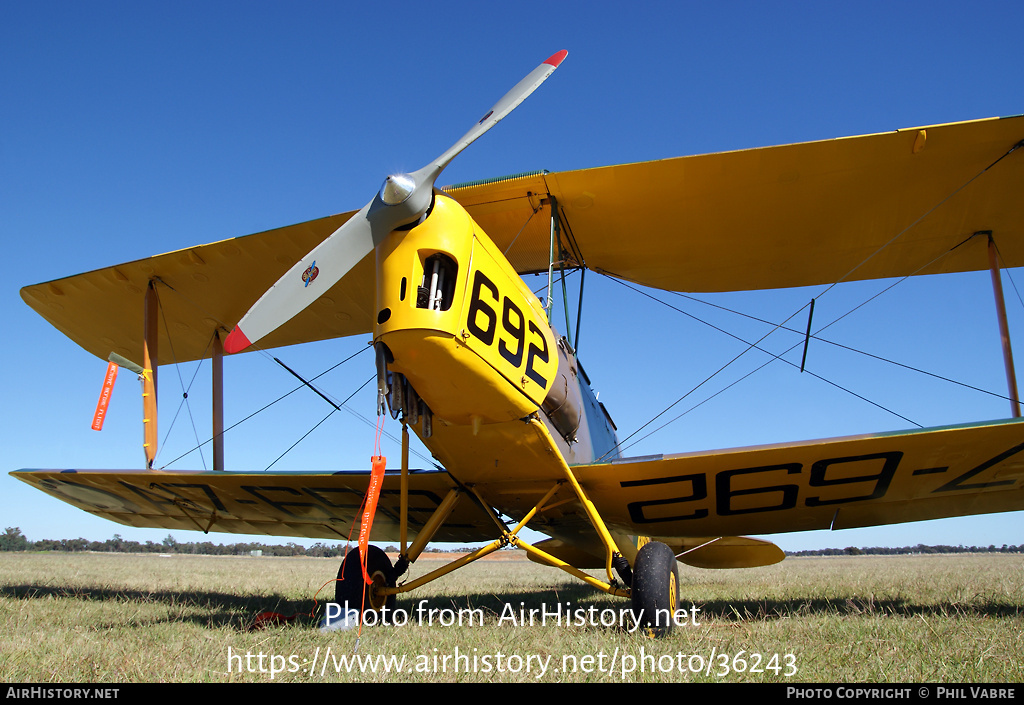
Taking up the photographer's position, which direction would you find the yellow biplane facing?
facing the viewer and to the left of the viewer
